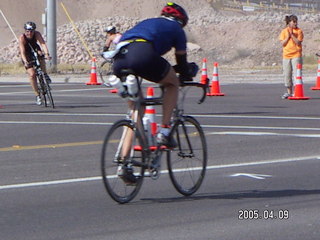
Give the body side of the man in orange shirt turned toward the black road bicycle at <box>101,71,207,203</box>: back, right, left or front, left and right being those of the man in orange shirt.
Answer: front

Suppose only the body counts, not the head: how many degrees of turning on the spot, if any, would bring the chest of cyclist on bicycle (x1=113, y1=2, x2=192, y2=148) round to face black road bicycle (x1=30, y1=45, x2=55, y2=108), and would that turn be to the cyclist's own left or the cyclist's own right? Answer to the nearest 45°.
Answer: approximately 45° to the cyclist's own left

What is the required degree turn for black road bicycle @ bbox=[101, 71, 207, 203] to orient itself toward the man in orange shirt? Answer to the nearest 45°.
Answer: approximately 45° to its left

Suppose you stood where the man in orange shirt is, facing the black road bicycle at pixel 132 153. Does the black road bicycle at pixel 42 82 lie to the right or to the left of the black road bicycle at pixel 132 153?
right

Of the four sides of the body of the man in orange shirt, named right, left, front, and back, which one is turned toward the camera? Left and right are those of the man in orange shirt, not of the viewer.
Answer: front

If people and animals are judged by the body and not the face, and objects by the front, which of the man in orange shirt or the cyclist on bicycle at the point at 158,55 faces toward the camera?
the man in orange shirt

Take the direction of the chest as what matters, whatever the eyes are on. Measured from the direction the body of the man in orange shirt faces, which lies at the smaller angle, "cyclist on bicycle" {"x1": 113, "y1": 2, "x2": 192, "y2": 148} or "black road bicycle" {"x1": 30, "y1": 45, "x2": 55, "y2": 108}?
the cyclist on bicycle

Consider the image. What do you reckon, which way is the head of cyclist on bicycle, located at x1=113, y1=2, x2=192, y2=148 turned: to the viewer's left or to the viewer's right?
to the viewer's right

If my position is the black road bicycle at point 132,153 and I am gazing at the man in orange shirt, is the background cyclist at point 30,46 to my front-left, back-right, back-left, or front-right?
front-left

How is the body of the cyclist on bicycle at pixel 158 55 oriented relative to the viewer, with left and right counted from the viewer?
facing away from the viewer and to the right of the viewer

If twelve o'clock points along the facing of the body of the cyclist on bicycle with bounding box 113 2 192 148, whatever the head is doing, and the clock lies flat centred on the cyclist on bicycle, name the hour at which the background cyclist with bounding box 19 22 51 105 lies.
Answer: The background cyclist is roughly at 10 o'clock from the cyclist on bicycle.

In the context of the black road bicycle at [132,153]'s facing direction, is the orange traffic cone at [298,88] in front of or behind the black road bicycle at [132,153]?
in front

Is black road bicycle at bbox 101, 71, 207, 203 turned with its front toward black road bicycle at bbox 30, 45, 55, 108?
no

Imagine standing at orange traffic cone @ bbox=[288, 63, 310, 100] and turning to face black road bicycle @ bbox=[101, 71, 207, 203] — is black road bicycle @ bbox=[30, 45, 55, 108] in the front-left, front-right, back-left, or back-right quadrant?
front-right

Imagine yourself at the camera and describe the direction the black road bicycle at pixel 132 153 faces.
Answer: facing away from the viewer and to the right of the viewer

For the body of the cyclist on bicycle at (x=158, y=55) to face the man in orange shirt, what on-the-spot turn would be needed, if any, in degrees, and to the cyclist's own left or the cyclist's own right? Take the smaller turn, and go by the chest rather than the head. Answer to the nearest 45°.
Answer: approximately 45° to the cyclist's own left

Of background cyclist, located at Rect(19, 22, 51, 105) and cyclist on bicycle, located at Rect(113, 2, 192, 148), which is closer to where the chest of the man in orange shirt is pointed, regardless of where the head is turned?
the cyclist on bicycle
